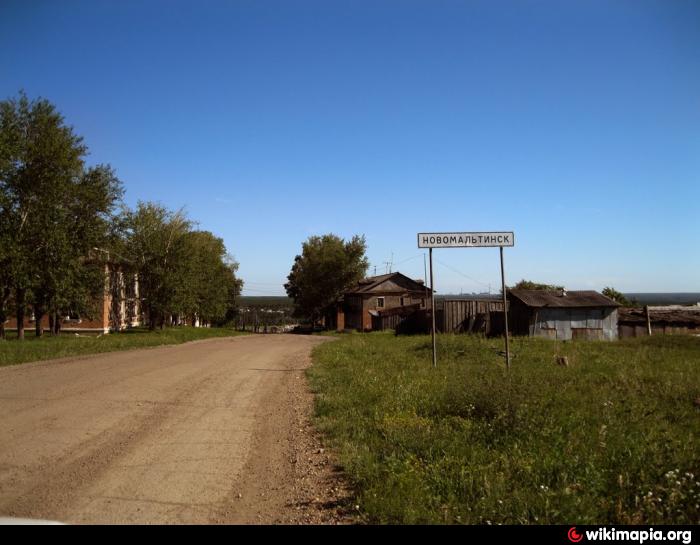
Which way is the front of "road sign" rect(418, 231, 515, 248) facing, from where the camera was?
facing the viewer

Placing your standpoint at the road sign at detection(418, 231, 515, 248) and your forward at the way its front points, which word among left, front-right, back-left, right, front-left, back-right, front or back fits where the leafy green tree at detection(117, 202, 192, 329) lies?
back-right

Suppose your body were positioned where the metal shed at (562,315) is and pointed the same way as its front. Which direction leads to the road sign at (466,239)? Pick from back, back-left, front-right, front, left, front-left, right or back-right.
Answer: front

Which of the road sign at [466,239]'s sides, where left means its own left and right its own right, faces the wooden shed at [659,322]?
back

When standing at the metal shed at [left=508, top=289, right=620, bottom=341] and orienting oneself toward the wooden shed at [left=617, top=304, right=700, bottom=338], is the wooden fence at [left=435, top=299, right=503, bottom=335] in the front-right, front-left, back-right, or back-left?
back-left

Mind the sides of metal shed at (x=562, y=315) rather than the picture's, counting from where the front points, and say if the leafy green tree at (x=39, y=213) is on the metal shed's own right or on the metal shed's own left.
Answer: on the metal shed's own right

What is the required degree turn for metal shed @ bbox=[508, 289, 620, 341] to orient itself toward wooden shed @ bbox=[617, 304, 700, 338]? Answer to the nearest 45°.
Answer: approximately 135° to its left

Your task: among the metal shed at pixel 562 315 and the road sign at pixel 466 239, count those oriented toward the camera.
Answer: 2

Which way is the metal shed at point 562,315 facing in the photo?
toward the camera

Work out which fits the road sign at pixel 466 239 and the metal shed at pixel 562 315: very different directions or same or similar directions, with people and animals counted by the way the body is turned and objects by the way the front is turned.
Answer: same or similar directions

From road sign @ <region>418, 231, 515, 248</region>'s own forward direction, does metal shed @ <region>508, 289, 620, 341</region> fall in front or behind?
behind
